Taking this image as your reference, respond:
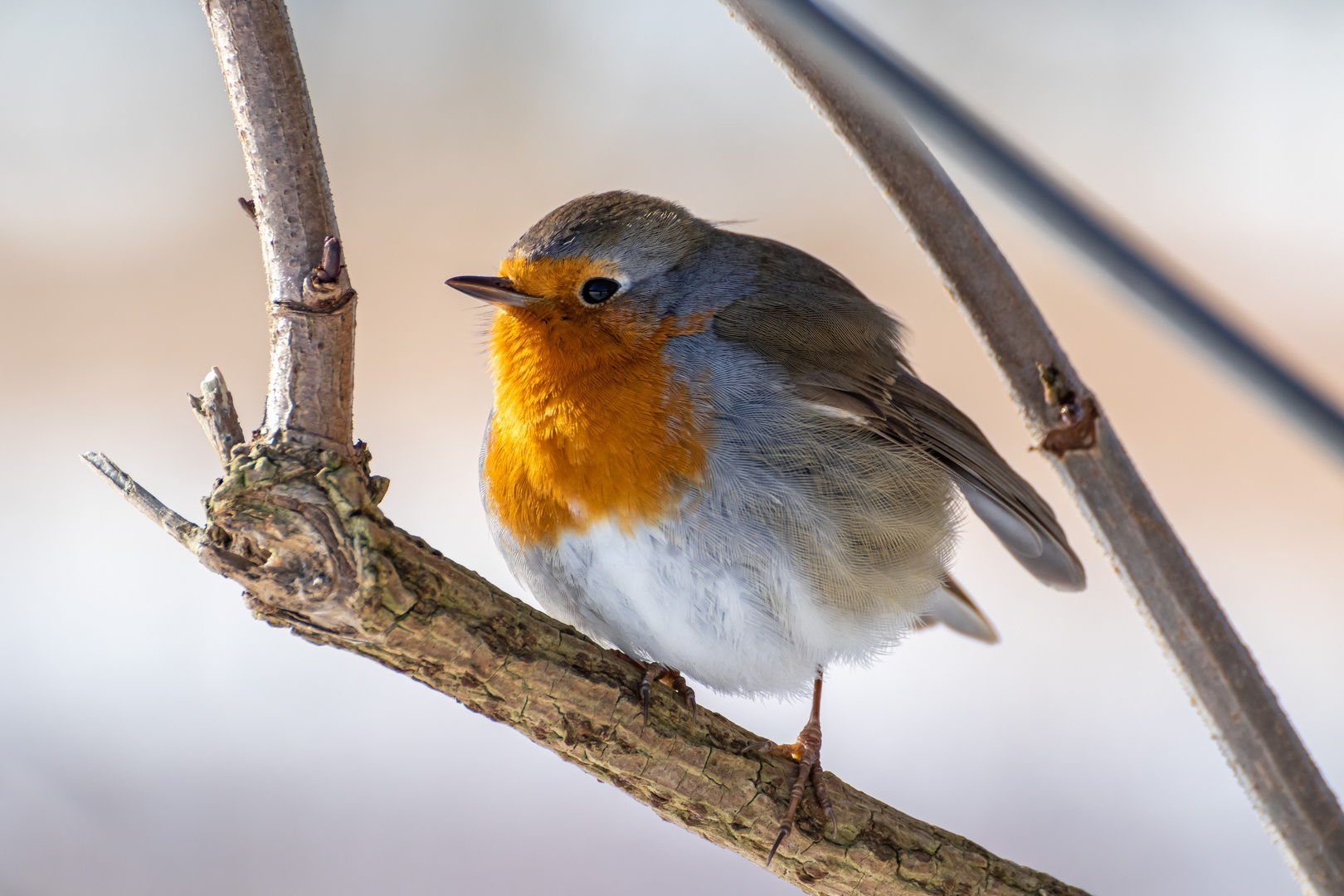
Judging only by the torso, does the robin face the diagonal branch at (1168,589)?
no

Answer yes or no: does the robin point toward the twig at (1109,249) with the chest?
no
